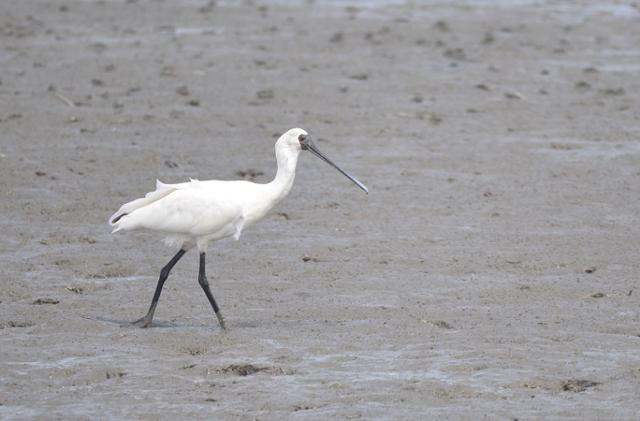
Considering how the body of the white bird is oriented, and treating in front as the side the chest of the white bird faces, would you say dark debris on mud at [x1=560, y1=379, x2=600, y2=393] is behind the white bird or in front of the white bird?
in front

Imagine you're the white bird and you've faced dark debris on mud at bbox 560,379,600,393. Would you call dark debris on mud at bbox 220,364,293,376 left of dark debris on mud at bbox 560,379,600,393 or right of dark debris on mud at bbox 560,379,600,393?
right

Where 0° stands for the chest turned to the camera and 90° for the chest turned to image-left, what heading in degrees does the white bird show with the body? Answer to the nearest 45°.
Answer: approximately 270°

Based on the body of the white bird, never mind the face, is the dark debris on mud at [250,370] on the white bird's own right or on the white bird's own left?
on the white bird's own right
